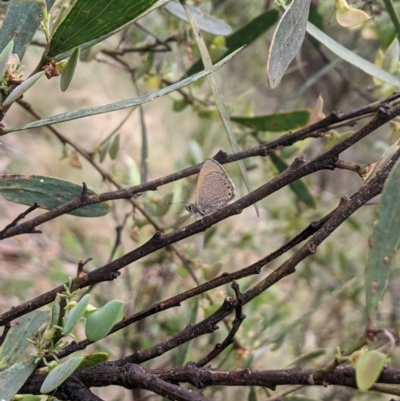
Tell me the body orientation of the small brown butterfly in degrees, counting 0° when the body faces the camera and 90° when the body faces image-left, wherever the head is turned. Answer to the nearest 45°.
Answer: approximately 90°
